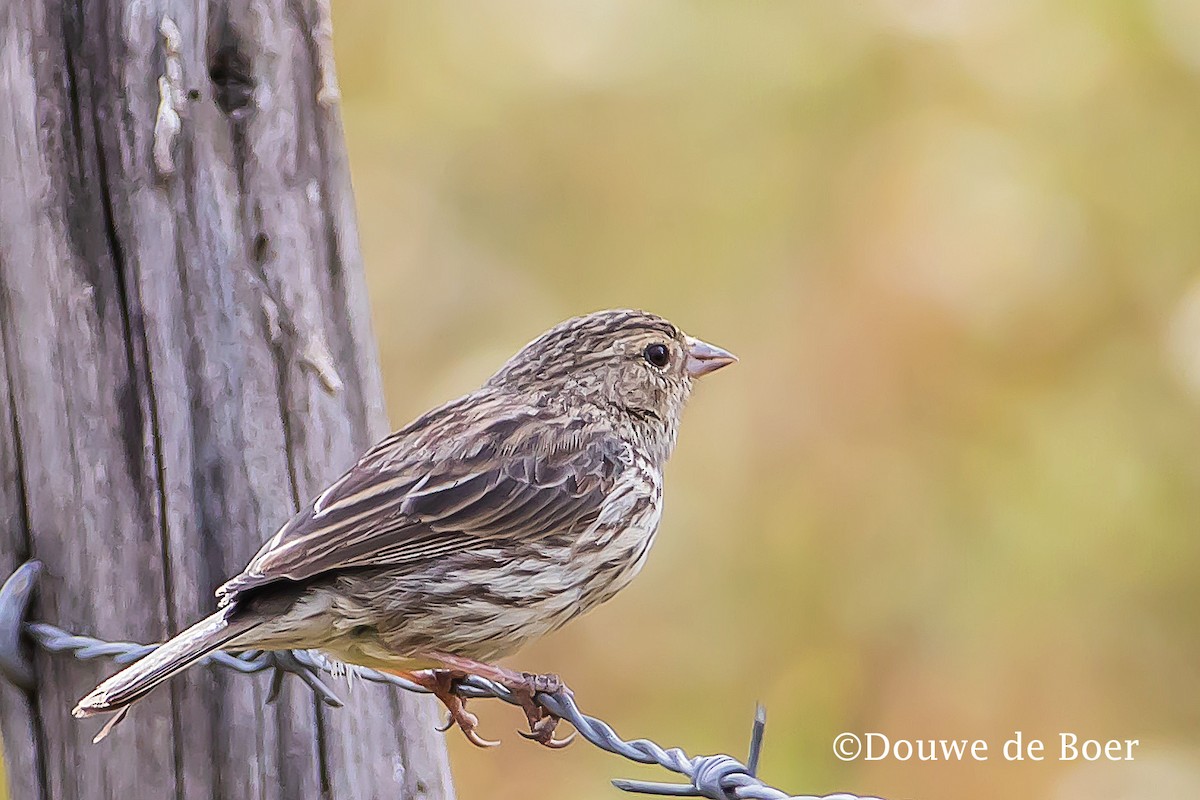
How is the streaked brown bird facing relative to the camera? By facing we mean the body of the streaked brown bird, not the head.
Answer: to the viewer's right
